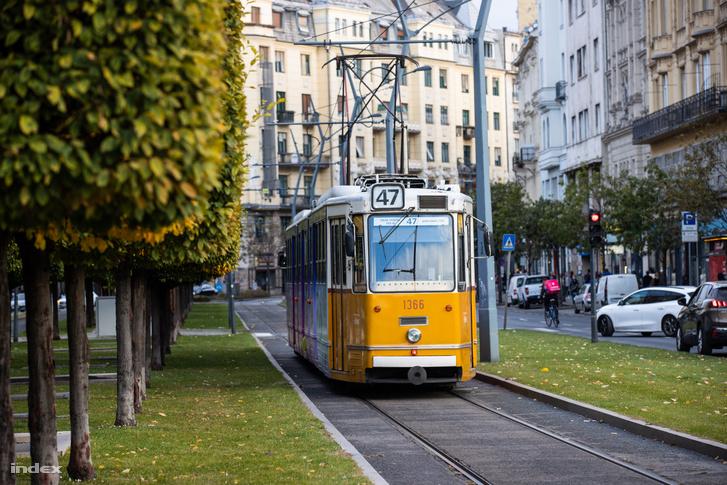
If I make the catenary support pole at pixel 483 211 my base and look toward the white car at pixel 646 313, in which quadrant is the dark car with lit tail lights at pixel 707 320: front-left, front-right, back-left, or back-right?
front-right

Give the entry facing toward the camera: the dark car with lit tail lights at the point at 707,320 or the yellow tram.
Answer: the yellow tram

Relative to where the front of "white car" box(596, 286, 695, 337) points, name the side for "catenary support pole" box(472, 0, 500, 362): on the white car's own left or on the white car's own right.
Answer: on the white car's own left

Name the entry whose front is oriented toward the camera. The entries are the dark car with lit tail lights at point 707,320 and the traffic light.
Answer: the traffic light

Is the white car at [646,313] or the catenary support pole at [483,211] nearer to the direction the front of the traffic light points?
the catenary support pole

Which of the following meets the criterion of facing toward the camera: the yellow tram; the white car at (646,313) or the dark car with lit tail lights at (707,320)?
the yellow tram

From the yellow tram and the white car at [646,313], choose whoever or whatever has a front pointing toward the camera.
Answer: the yellow tram

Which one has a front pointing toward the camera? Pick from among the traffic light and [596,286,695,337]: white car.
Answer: the traffic light

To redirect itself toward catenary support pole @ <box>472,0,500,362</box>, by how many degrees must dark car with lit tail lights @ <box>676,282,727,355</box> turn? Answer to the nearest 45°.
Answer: approximately 90° to its left

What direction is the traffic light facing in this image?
toward the camera

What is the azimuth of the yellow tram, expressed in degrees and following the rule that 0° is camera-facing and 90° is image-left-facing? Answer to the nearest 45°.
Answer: approximately 0°

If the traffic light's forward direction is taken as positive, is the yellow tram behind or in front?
in front

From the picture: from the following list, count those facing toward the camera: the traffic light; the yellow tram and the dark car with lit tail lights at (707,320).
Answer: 2

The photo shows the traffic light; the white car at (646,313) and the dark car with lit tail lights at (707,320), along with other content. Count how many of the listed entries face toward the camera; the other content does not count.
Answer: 1
